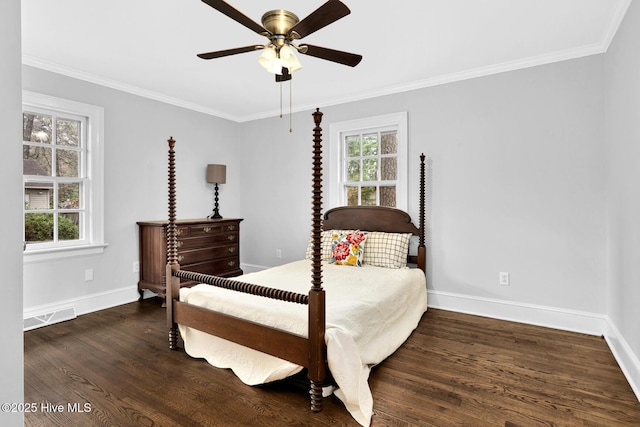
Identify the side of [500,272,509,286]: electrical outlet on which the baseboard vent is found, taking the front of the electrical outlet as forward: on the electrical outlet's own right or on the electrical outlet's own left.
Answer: on the electrical outlet's own right

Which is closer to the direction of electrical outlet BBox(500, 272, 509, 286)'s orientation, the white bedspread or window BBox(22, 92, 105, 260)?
the white bedspread

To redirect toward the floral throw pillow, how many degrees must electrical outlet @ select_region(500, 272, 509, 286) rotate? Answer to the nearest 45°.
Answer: approximately 90° to its right

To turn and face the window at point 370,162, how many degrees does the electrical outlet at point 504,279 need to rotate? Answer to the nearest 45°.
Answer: approximately 90° to its right

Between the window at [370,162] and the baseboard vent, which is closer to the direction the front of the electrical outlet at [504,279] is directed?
the baseboard vent

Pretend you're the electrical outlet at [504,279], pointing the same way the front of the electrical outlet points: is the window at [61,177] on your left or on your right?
on your right

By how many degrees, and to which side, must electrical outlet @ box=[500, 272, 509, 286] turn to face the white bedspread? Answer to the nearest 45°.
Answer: approximately 45° to its right

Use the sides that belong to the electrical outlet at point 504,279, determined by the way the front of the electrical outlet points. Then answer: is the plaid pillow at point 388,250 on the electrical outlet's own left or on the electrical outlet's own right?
on the electrical outlet's own right

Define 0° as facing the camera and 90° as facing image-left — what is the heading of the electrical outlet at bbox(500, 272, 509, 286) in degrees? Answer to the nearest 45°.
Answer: approximately 0°
